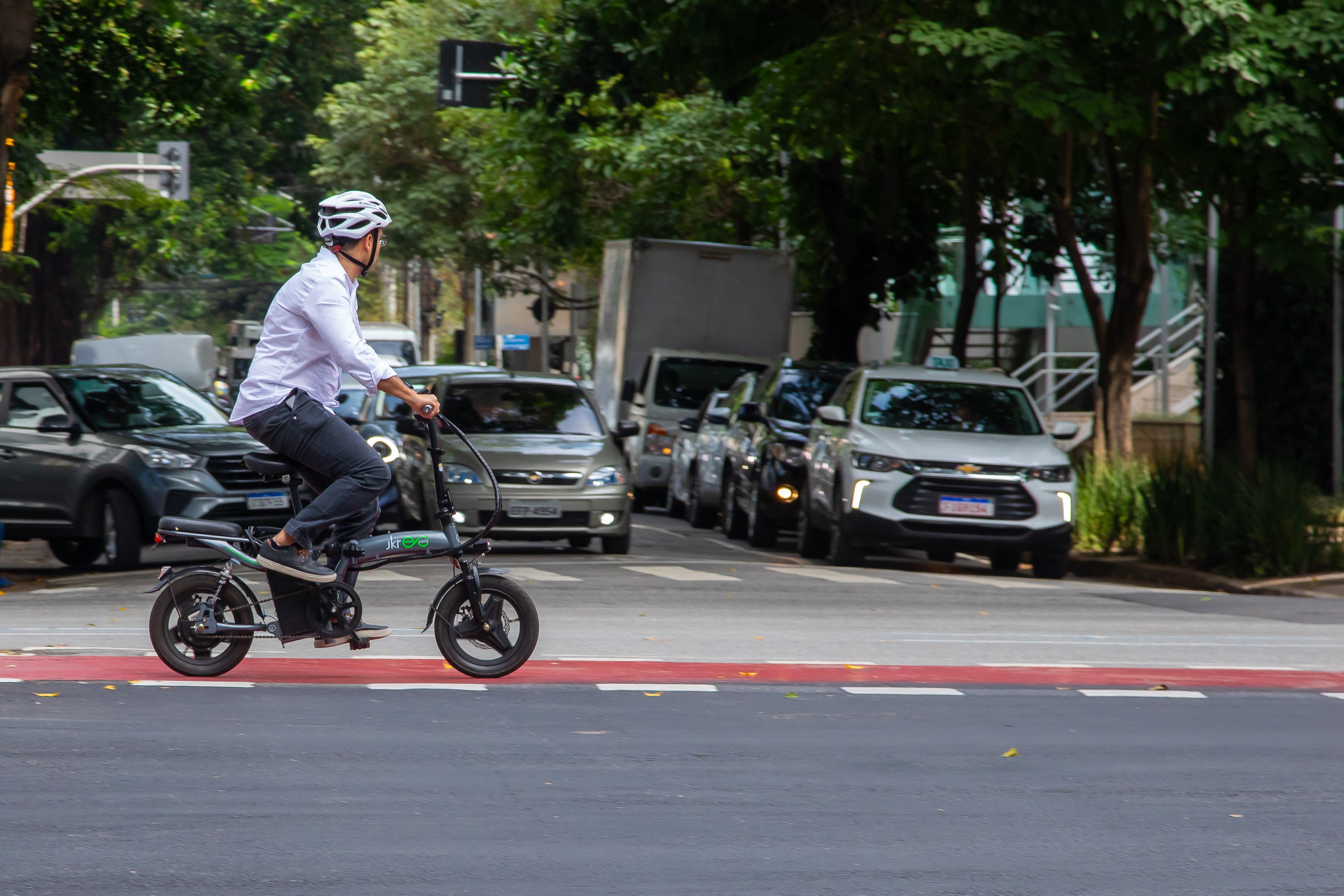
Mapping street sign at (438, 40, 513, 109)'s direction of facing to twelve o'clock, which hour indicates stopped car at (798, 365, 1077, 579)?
The stopped car is roughly at 5 o'clock from the street sign.

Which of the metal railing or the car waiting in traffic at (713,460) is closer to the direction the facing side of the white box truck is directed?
the car waiting in traffic

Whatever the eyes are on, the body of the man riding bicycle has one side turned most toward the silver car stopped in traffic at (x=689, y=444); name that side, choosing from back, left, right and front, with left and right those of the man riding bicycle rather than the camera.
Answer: left

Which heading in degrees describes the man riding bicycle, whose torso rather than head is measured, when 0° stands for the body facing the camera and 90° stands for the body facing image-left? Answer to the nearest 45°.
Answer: approximately 270°

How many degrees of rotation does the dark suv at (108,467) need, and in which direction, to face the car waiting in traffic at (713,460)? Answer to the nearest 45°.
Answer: approximately 90° to its left

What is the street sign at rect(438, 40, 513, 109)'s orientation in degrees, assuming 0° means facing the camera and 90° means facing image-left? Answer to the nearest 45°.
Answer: approximately 180°

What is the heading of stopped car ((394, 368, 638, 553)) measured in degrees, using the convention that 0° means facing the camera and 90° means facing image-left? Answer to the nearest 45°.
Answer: approximately 0°

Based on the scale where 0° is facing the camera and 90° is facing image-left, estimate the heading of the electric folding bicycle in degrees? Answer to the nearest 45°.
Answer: approximately 270°
